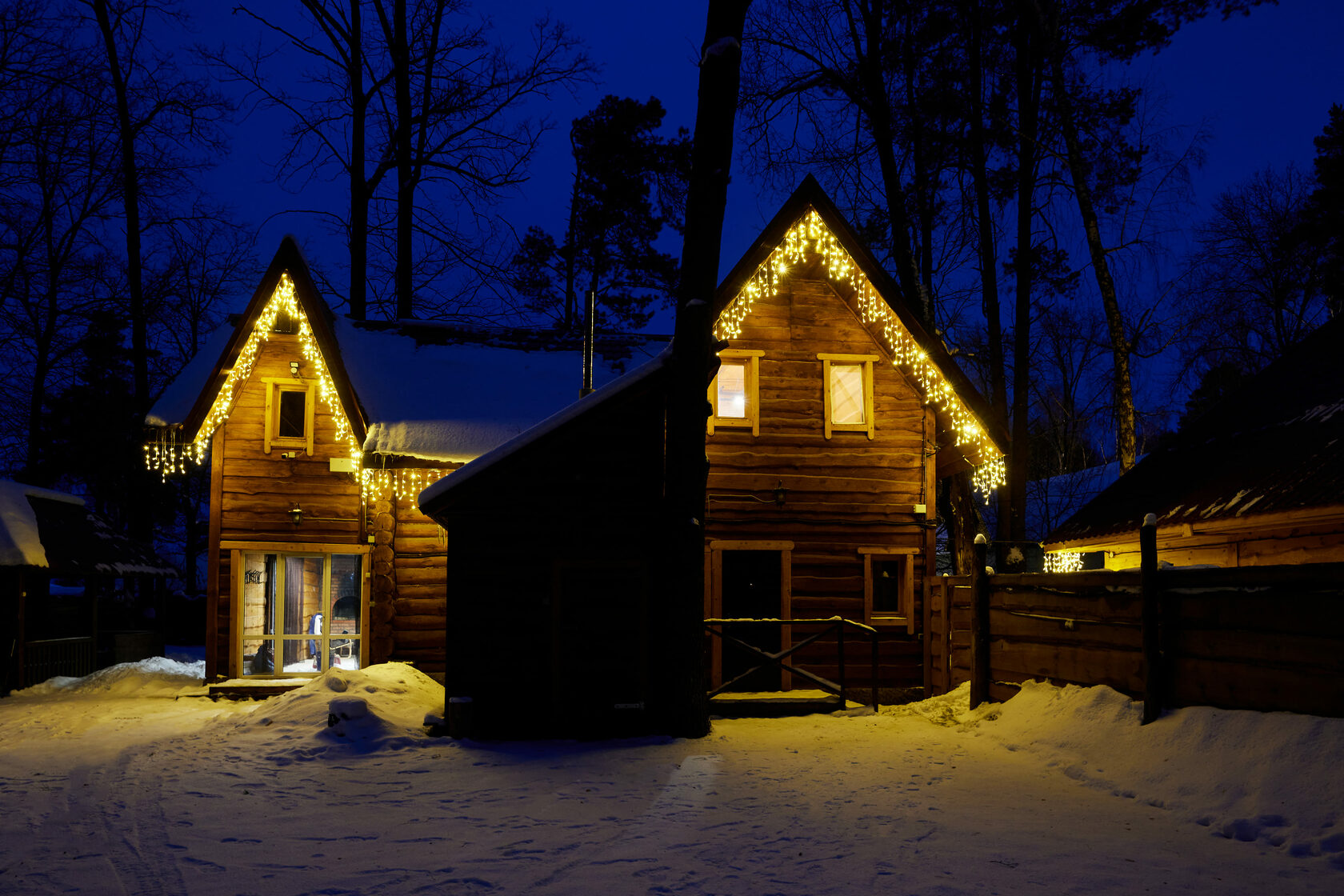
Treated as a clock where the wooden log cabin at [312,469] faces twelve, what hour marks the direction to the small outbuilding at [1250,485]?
The small outbuilding is roughly at 10 o'clock from the wooden log cabin.

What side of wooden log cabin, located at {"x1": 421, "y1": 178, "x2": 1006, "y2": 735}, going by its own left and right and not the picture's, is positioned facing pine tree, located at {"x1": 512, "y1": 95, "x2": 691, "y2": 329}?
back

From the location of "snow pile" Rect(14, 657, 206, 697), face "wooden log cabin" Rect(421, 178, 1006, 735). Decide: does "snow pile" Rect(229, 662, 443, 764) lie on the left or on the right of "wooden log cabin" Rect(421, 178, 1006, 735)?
right

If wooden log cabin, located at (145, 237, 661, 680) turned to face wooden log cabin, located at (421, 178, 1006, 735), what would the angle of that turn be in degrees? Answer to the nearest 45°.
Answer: approximately 45° to its left

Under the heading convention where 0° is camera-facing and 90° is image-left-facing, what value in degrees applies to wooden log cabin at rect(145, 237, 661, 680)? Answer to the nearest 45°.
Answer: approximately 0°

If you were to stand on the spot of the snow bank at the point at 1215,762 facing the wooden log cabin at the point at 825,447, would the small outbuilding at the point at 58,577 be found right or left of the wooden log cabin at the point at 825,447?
left

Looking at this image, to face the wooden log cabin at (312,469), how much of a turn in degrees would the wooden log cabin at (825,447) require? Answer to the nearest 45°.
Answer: approximately 90° to its right

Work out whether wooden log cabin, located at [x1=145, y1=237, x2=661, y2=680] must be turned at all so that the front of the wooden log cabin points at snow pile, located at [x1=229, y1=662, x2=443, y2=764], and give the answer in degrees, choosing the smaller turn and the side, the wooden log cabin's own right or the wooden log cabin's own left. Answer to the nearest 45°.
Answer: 0° — it already faces it
